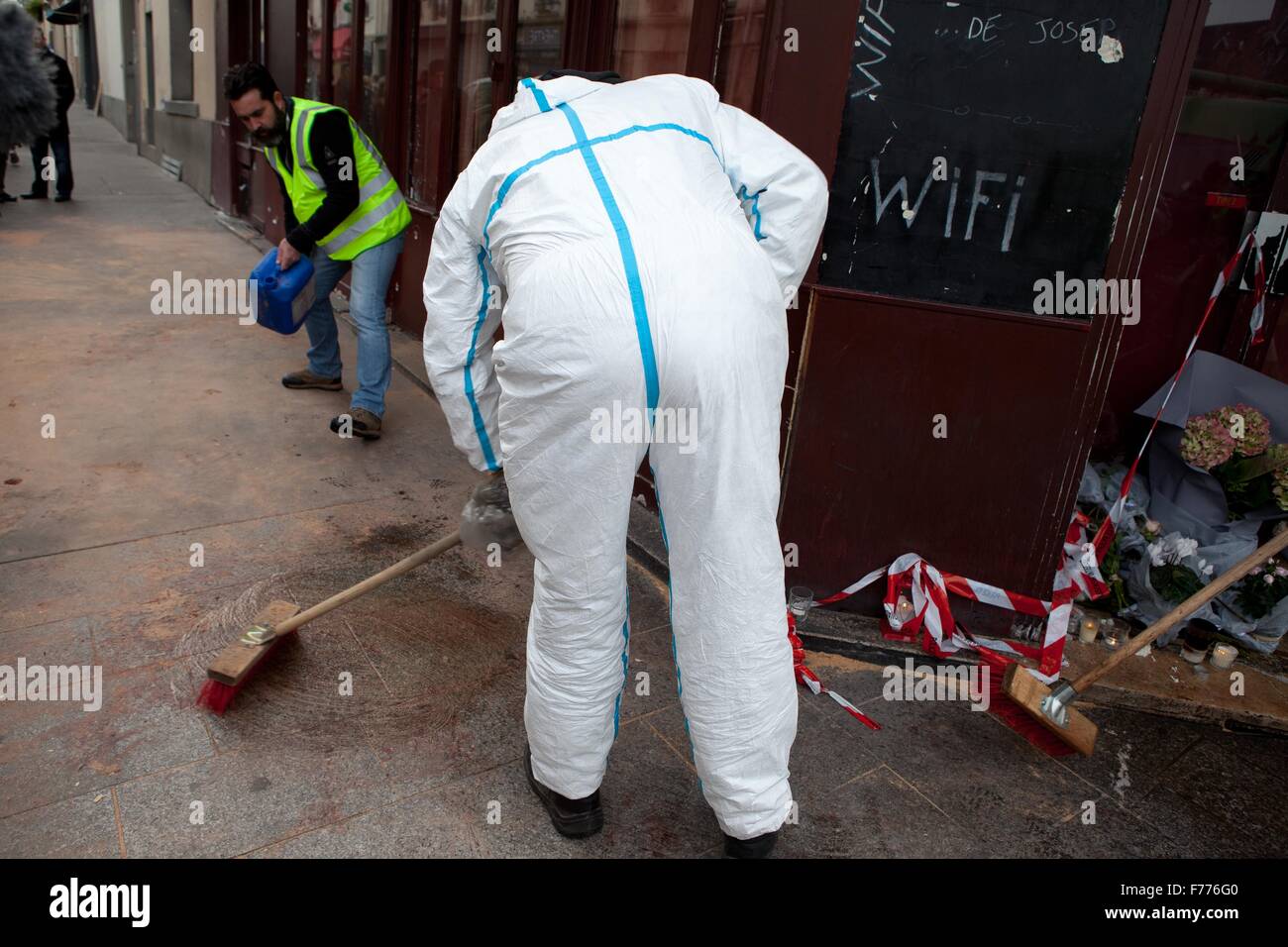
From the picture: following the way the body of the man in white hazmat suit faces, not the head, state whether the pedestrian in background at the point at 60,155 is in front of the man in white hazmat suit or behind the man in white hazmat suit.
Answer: in front

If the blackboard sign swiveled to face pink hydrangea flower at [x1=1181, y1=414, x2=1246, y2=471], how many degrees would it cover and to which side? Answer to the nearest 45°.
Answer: approximately 135° to its left

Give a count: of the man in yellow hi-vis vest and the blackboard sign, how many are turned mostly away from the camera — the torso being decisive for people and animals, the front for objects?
0

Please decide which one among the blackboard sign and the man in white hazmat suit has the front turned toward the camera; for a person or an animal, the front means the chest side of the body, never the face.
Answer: the blackboard sign

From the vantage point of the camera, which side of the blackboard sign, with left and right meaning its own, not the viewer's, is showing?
front

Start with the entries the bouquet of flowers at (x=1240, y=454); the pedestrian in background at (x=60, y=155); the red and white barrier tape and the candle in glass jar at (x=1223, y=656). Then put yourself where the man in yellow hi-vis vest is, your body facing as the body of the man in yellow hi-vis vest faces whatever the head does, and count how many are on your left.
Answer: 3

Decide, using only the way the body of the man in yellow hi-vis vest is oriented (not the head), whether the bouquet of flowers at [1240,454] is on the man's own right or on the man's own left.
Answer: on the man's own left

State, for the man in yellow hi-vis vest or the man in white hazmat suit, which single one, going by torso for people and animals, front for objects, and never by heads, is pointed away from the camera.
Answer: the man in white hazmat suit

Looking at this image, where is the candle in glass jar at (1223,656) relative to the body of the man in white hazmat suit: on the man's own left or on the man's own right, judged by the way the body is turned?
on the man's own right

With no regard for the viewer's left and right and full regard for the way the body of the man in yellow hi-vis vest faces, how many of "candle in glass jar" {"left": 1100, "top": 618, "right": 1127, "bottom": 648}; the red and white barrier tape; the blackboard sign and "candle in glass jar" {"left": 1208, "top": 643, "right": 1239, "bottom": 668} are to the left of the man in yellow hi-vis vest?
4

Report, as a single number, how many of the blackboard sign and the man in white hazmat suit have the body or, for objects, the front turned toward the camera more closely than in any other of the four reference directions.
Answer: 1

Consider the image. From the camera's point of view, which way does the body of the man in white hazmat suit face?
away from the camera

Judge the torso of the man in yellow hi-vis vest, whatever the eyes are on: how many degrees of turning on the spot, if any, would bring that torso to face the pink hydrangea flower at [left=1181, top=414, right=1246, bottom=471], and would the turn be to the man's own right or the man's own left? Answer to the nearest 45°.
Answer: approximately 90° to the man's own left

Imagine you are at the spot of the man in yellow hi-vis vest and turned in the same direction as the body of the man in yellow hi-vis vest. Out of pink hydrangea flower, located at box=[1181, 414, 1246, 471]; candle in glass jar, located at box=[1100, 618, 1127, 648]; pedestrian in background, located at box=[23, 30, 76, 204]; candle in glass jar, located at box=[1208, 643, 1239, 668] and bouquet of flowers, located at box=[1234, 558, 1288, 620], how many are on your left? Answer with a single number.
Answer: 4

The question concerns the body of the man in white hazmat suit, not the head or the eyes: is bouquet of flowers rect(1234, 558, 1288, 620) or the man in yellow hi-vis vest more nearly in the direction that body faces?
the man in yellow hi-vis vest

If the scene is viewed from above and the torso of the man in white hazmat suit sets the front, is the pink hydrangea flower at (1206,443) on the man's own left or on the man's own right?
on the man's own right
